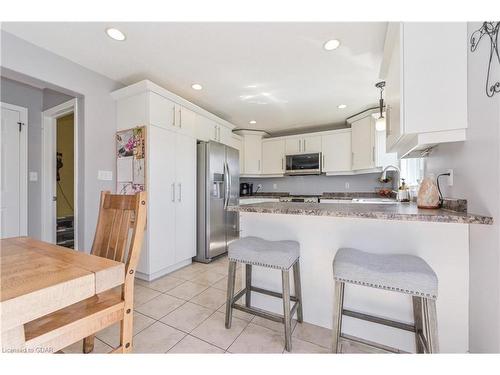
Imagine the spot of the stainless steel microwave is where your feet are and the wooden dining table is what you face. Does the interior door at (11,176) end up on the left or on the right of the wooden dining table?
right

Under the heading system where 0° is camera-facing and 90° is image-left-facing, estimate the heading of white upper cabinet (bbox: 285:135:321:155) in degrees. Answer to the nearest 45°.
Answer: approximately 0°

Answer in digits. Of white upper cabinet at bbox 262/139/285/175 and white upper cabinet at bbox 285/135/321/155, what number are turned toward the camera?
2

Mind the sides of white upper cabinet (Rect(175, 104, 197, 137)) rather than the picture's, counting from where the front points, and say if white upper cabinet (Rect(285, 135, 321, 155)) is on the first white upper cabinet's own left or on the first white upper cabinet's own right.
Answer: on the first white upper cabinet's own left

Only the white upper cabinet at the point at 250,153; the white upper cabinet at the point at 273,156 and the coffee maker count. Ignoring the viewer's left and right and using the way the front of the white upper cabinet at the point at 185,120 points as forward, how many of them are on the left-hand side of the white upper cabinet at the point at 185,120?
3

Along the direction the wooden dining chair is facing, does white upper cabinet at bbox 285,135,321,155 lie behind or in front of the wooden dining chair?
behind

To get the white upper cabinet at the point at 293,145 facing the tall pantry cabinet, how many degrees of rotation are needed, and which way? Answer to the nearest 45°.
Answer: approximately 45° to its right

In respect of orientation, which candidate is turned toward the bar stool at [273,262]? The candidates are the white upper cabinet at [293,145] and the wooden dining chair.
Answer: the white upper cabinet
